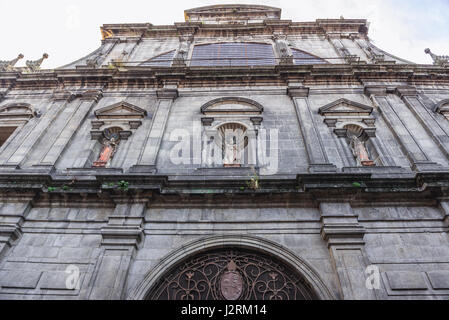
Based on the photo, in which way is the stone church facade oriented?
toward the camera
